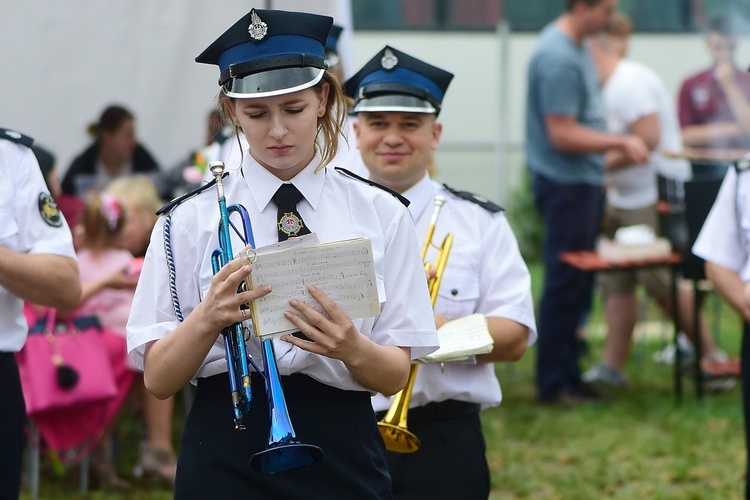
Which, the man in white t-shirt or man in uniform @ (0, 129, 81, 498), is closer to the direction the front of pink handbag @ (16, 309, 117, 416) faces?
the man in uniform

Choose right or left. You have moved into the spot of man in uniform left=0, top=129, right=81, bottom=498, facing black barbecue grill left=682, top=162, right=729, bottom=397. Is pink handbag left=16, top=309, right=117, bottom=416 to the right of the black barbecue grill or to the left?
left

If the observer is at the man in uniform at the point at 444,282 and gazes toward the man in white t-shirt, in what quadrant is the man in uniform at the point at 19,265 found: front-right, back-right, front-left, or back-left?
back-left

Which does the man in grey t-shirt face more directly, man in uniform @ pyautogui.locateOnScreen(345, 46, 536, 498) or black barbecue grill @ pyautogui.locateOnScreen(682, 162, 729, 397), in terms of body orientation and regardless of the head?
the black barbecue grill

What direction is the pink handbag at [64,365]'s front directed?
toward the camera

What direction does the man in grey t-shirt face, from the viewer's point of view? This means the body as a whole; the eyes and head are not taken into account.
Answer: to the viewer's right

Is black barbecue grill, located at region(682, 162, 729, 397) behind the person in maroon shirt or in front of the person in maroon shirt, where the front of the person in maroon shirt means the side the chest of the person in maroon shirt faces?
in front

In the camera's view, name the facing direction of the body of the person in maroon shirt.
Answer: toward the camera

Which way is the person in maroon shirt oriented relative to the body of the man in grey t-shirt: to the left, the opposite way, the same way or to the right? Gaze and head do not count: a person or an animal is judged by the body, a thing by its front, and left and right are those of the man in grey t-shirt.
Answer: to the right

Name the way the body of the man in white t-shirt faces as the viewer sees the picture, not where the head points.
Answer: to the viewer's left
